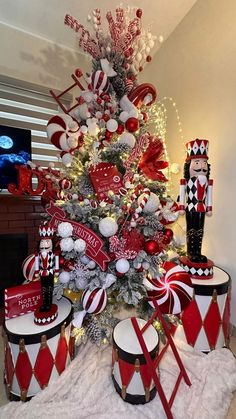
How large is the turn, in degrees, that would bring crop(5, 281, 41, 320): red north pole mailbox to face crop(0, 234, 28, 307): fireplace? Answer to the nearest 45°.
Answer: approximately 180°

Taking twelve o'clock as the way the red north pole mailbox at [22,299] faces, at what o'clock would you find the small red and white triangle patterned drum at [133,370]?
The small red and white triangle patterned drum is roughly at 10 o'clock from the red north pole mailbox.

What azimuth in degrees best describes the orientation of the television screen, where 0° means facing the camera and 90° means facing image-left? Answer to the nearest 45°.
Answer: approximately 315°

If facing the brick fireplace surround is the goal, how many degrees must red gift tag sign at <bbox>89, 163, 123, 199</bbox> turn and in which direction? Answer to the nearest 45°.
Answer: approximately 135° to its right

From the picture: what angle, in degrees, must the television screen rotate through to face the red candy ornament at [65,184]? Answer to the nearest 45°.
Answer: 0° — it already faces it

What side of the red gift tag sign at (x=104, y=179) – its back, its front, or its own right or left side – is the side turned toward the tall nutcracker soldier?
left

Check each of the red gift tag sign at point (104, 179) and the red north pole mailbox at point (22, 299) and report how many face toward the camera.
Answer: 2
